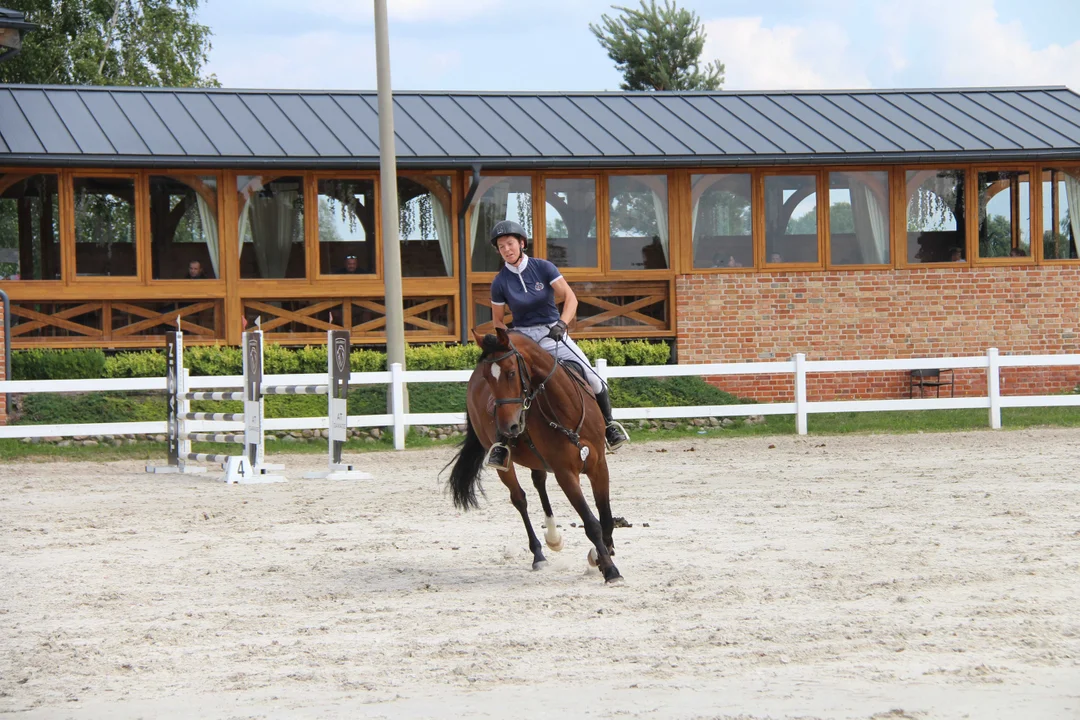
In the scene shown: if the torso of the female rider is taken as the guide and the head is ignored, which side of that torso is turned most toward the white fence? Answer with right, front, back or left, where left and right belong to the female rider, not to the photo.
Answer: back

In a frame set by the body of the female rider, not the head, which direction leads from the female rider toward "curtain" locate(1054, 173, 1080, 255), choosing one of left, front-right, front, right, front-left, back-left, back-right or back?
back-left

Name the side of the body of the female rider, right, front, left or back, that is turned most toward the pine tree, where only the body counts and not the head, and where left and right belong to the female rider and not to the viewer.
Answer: back

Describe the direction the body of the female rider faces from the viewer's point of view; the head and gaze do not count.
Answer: toward the camera

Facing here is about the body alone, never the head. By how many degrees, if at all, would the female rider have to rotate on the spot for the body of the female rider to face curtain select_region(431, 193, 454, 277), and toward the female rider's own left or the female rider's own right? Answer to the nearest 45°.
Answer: approximately 180°

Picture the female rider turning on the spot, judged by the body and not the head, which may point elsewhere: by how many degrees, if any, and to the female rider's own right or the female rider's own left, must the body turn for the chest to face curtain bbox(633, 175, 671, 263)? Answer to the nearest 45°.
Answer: approximately 180°

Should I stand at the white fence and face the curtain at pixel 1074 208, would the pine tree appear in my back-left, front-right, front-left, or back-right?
front-left

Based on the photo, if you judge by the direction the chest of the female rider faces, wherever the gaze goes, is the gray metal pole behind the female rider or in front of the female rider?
behind
